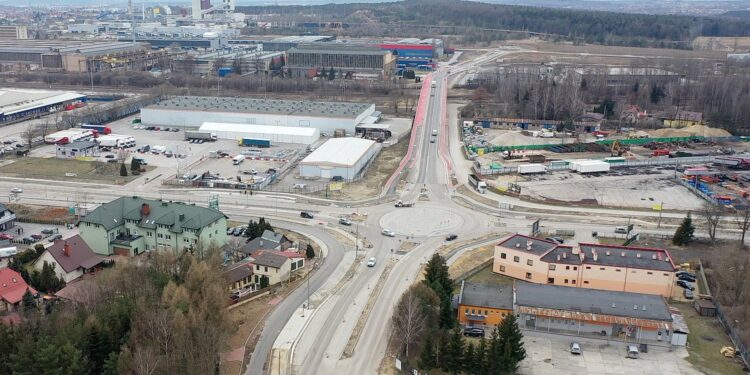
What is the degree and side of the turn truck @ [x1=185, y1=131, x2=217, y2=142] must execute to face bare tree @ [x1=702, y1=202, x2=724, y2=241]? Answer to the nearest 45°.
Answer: approximately 45° to its right

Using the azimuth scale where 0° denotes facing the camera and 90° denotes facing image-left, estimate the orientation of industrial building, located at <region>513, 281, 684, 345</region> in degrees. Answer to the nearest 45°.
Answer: approximately 0°

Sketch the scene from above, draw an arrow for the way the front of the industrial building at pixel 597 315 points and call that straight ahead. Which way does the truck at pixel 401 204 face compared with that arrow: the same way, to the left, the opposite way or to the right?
to the right

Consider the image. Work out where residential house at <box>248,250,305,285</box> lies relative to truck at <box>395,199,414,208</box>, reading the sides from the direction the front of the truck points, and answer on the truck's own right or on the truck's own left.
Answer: on the truck's own left

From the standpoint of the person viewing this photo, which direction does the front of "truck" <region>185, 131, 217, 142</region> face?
facing to the right of the viewer

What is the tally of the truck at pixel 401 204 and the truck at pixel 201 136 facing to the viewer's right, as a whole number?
1

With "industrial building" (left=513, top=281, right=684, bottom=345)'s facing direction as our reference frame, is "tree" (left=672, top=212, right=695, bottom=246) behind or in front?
behind

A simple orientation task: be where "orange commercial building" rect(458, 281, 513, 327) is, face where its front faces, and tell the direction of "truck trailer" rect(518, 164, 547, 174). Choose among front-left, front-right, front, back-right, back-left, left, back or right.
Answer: back

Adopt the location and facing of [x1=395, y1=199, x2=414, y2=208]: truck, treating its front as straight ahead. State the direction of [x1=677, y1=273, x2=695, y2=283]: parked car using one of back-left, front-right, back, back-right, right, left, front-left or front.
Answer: back-left

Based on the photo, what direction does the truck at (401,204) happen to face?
to the viewer's left

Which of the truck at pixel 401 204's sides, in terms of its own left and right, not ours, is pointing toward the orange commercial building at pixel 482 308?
left
